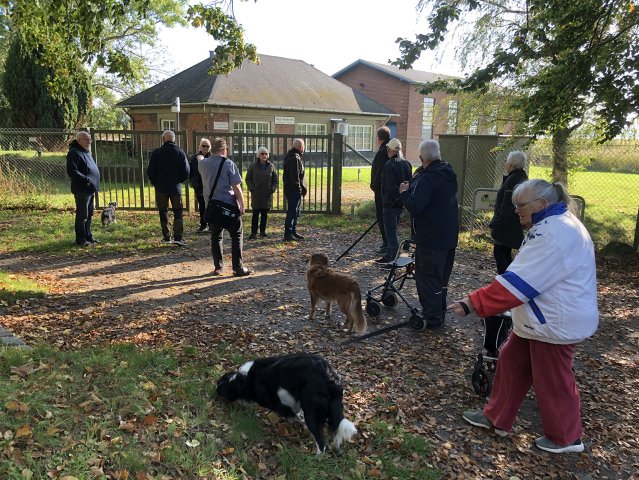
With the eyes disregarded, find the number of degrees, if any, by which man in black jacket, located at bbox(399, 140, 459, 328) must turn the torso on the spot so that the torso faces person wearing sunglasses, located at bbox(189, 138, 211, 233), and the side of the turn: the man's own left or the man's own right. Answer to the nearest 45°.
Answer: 0° — they already face them

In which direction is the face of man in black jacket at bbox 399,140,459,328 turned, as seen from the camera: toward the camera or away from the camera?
away from the camera

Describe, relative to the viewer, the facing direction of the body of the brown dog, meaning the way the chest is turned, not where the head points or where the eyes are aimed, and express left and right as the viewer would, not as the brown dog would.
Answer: facing away from the viewer and to the left of the viewer

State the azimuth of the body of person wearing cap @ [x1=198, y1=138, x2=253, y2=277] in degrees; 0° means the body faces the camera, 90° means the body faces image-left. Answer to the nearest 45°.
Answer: approximately 225°

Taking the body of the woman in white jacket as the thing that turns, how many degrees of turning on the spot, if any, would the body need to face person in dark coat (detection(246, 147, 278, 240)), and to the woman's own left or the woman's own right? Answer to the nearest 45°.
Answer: approximately 45° to the woman's own right

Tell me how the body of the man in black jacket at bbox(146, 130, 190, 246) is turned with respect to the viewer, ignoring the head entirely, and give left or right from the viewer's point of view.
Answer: facing away from the viewer

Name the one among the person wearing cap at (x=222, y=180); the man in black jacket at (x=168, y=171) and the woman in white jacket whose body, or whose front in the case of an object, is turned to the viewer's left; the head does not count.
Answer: the woman in white jacket

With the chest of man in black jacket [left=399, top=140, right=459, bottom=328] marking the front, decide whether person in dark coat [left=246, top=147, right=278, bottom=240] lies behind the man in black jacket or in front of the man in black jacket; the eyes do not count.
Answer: in front

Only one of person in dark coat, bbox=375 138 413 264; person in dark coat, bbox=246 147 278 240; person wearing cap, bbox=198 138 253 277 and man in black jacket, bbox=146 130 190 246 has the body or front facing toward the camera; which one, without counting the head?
person in dark coat, bbox=246 147 278 240

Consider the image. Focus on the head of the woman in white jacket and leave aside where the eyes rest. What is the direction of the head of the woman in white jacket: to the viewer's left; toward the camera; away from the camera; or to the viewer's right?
to the viewer's left

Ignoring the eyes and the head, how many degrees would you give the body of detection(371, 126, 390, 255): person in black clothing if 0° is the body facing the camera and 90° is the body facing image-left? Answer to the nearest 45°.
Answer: approximately 90°

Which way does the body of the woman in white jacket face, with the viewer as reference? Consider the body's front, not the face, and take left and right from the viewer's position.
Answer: facing to the left of the viewer
